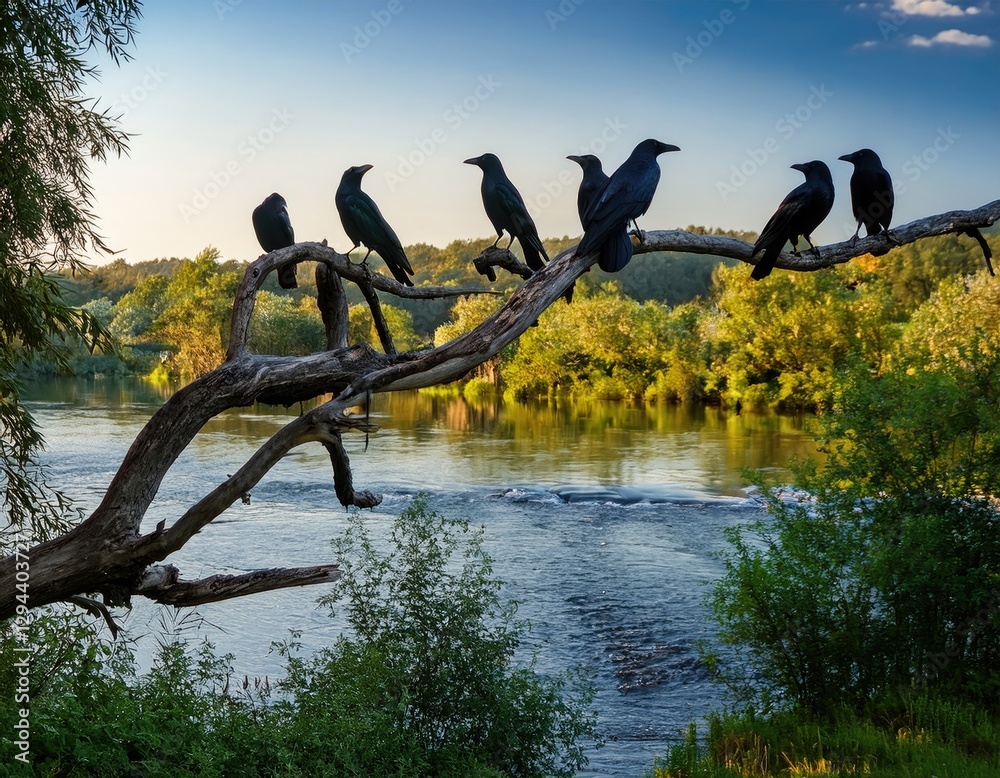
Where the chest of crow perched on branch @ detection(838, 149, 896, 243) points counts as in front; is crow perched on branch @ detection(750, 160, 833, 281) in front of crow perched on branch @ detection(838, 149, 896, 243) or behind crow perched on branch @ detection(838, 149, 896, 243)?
in front

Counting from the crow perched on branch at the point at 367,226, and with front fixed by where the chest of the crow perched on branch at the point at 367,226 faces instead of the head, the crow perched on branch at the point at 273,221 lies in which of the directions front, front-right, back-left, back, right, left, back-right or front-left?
front-right

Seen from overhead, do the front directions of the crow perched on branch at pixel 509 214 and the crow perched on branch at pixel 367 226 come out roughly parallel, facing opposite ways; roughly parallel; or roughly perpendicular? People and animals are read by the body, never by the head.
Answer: roughly parallel

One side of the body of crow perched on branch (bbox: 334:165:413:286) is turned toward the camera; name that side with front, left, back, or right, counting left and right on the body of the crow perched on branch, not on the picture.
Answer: left

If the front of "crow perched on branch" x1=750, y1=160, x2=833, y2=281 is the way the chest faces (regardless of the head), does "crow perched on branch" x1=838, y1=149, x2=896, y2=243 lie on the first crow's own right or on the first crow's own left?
on the first crow's own left

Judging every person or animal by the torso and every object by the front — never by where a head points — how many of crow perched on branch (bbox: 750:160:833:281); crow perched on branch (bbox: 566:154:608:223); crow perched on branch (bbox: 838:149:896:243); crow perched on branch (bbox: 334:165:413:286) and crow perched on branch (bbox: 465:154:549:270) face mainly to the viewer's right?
1

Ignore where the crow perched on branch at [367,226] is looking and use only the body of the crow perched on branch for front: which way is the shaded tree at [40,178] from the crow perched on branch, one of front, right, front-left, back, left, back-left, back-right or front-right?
front-right

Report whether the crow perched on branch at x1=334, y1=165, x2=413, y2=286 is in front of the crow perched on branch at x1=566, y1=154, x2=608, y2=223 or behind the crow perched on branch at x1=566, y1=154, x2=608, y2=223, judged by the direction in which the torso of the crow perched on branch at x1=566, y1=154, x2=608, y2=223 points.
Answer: in front

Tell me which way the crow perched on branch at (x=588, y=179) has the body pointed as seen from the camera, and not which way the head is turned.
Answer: to the viewer's left

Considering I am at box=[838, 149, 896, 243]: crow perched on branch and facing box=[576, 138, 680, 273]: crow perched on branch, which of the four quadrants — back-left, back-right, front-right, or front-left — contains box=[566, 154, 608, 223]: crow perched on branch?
front-right

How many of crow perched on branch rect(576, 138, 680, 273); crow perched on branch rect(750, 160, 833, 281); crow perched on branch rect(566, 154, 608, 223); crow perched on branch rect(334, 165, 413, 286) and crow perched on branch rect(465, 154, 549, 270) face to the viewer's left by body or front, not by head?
3

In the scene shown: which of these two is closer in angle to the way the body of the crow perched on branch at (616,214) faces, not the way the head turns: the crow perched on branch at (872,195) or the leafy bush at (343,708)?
the crow perched on branch

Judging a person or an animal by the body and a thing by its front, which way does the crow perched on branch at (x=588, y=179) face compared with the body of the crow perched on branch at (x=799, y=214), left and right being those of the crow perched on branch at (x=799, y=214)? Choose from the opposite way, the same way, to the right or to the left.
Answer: the opposite way

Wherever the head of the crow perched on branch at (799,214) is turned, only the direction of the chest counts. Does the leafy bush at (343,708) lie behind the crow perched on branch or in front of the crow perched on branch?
behind

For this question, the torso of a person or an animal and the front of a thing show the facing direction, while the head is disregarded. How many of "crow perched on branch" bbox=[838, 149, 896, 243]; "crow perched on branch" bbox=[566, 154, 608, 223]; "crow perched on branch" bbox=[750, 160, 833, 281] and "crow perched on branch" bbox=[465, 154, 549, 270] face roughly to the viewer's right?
1

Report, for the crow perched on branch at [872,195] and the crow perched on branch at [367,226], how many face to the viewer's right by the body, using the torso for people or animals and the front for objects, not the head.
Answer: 0
